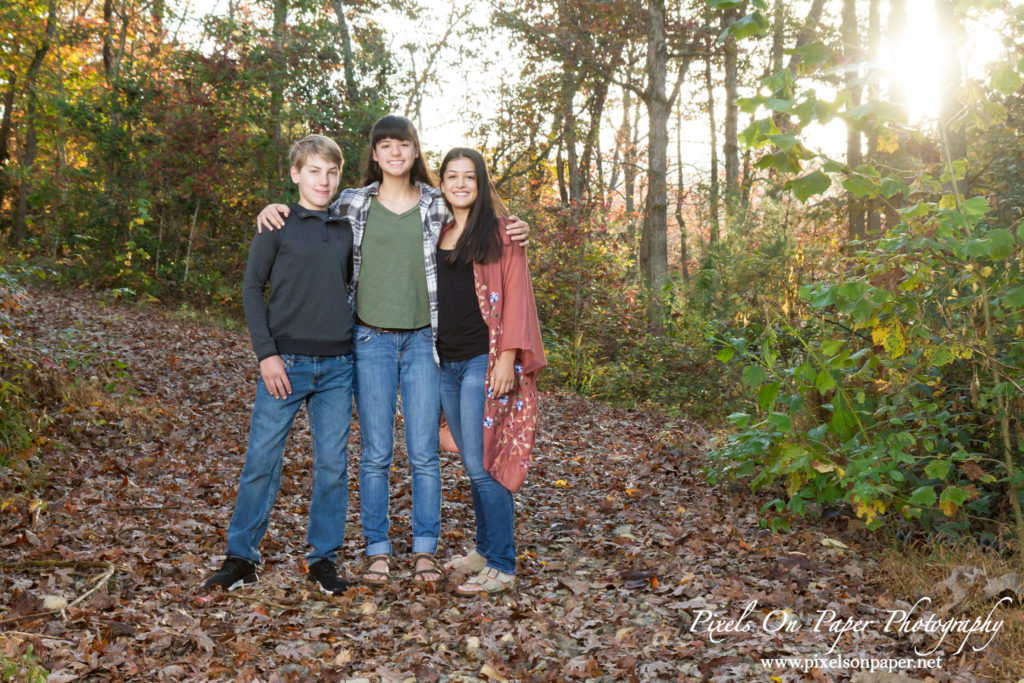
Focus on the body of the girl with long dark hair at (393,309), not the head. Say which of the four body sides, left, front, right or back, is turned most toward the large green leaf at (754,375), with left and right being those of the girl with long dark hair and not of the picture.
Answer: left

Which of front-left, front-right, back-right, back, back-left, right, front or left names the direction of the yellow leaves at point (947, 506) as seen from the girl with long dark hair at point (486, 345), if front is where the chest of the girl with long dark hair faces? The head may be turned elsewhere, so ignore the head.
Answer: back-left

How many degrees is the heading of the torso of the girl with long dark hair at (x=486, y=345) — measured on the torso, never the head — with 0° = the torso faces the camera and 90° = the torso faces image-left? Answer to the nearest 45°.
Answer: approximately 45°

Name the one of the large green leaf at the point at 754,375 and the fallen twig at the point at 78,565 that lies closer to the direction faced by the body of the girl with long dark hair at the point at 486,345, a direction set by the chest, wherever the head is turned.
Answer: the fallen twig

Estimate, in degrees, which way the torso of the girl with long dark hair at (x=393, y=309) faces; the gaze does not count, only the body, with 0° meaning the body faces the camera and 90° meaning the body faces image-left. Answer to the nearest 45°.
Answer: approximately 0°

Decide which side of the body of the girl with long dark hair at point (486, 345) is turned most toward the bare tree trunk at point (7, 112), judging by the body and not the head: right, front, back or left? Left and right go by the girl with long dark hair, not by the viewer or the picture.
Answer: right

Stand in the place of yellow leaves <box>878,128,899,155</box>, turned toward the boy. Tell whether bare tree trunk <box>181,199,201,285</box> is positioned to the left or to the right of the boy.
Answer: right

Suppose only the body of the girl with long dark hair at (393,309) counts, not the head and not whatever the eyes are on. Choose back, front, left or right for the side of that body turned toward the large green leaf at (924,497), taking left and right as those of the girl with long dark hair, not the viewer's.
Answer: left

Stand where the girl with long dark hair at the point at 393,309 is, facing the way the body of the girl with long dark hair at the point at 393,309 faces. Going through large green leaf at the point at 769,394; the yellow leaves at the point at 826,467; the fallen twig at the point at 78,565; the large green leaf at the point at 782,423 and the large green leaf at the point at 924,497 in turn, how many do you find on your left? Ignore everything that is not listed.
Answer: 4

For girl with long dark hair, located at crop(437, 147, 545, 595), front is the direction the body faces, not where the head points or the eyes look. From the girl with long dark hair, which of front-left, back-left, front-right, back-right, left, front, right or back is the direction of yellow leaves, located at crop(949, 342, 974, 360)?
back-left
